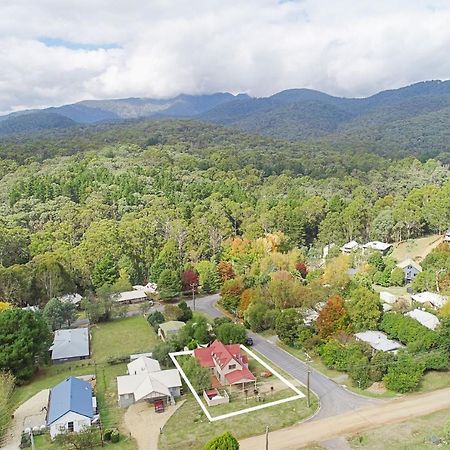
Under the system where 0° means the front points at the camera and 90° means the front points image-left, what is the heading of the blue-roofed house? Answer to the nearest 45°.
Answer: approximately 0°

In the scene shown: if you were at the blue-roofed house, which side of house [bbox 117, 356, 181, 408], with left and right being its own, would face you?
right

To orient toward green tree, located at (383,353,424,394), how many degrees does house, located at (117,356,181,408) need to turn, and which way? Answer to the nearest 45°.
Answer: approximately 90° to its left

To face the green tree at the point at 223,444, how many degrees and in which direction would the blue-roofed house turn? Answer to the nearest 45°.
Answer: approximately 45° to its left

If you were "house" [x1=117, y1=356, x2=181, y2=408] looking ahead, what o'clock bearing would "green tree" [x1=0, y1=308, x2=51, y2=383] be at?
The green tree is roughly at 4 o'clock from the house.

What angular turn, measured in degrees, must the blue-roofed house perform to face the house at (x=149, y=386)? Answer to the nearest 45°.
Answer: approximately 90° to its left

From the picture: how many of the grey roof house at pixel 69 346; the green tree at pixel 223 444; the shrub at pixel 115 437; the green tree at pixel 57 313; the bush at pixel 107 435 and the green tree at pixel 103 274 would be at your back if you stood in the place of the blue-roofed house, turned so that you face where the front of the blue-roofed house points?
3

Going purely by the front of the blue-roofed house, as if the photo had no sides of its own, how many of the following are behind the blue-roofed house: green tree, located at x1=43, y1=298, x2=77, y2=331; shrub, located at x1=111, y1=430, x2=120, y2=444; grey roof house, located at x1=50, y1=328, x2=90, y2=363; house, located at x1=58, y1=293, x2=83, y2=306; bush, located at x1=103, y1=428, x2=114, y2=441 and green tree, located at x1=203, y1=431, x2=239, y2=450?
3

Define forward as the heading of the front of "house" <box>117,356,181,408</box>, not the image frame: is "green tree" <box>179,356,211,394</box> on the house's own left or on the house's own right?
on the house's own left

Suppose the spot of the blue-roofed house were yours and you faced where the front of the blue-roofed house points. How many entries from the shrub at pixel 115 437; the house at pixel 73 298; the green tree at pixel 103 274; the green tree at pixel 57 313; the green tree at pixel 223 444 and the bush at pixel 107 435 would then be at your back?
3

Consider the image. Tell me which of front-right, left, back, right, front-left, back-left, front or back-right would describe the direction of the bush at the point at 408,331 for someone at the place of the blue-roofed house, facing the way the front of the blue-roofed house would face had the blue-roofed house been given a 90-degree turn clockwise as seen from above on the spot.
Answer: back

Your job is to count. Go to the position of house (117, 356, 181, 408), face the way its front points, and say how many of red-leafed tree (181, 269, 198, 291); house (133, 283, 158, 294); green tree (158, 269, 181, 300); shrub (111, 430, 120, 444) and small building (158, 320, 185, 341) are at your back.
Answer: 4

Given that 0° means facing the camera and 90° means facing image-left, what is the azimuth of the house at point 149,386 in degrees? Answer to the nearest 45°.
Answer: approximately 0°

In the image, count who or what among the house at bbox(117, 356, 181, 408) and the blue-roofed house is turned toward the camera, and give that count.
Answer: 2
